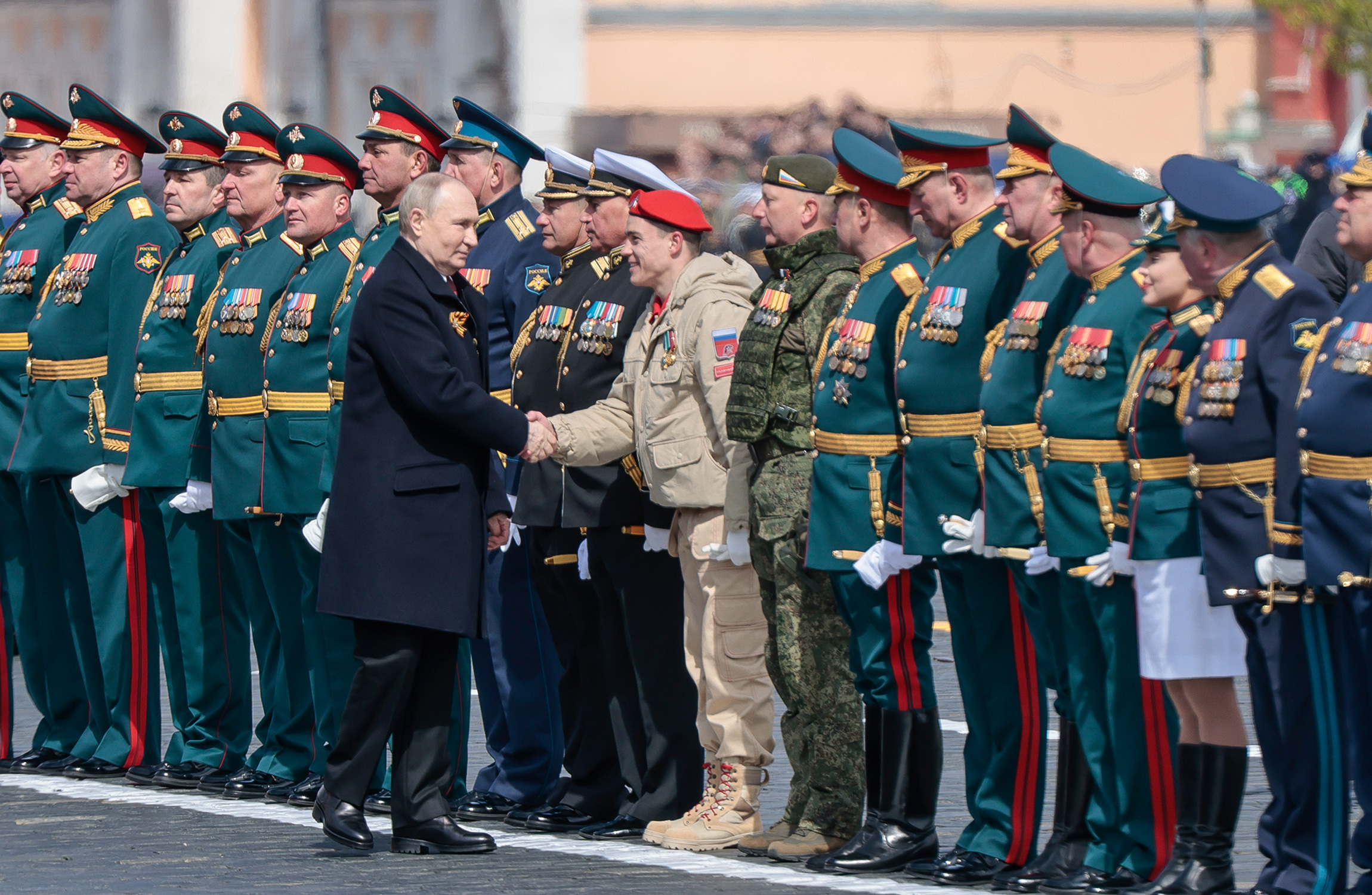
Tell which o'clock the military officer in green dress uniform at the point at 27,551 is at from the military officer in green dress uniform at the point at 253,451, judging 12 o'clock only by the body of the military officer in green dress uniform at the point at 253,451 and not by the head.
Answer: the military officer in green dress uniform at the point at 27,551 is roughly at 3 o'clock from the military officer in green dress uniform at the point at 253,451.

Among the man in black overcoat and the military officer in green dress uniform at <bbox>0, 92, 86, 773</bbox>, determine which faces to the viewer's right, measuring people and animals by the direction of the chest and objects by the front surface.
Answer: the man in black overcoat

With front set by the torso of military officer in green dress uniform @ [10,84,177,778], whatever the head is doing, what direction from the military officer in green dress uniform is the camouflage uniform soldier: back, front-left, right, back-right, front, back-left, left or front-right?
left

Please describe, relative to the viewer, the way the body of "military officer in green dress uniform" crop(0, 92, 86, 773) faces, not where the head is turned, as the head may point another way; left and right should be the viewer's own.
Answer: facing the viewer and to the left of the viewer

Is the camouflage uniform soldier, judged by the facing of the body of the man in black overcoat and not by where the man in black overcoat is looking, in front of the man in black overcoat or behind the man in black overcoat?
in front

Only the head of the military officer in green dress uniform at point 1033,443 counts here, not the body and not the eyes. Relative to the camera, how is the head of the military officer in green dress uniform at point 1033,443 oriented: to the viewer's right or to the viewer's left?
to the viewer's left

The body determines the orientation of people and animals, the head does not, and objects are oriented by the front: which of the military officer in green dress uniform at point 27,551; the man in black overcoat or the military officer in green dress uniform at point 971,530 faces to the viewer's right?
the man in black overcoat

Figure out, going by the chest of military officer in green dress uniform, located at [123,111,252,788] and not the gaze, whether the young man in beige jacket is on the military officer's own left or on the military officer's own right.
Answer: on the military officer's own left

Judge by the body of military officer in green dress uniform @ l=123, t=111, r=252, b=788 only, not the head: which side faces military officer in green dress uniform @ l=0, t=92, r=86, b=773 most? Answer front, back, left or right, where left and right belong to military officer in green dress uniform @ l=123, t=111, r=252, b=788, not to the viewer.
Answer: right

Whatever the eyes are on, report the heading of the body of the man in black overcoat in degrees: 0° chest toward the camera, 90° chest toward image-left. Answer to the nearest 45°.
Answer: approximately 270°

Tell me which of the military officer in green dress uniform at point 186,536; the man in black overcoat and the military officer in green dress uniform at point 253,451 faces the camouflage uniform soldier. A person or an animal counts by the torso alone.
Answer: the man in black overcoat

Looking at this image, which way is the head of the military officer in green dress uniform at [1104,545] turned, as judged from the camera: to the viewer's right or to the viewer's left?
to the viewer's left

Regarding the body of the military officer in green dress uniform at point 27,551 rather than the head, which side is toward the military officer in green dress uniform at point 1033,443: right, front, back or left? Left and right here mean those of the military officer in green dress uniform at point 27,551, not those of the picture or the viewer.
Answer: left

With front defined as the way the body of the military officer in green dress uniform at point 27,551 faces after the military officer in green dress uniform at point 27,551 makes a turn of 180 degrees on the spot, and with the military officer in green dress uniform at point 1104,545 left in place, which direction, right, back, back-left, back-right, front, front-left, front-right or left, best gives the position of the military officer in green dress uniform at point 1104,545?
right

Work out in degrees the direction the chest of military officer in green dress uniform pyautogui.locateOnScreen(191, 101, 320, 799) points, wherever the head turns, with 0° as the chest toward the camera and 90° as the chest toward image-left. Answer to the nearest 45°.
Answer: approximately 45°

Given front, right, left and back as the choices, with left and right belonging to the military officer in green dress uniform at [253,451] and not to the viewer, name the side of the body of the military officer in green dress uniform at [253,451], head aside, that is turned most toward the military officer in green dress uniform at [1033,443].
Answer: left

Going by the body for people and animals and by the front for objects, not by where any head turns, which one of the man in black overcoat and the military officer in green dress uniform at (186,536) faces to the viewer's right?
the man in black overcoat
